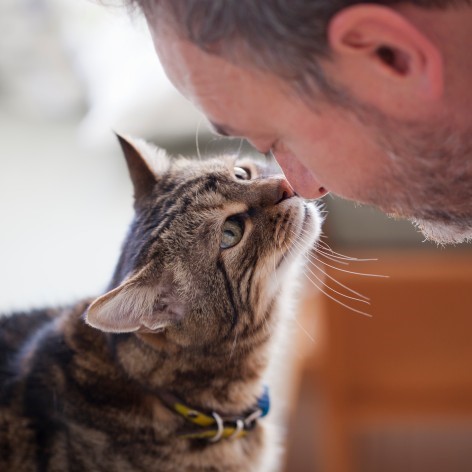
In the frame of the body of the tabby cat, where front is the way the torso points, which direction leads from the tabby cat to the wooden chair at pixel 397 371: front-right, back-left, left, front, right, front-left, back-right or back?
front-left

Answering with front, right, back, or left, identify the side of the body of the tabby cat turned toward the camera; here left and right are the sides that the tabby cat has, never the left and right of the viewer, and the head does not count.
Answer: right

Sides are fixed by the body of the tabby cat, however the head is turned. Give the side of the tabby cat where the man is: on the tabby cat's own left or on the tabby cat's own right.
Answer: on the tabby cat's own right

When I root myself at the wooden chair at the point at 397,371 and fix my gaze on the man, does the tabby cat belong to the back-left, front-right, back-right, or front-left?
front-right

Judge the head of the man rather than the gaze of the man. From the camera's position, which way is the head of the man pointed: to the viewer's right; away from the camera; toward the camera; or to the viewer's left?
to the viewer's left
